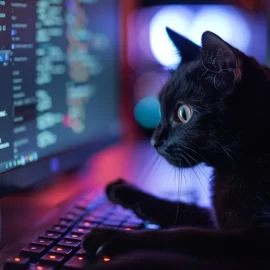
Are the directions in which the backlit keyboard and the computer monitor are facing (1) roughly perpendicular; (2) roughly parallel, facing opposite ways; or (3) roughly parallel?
roughly parallel

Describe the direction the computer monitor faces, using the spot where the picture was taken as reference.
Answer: facing the viewer and to the right of the viewer

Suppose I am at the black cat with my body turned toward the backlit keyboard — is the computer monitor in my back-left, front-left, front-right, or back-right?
front-right

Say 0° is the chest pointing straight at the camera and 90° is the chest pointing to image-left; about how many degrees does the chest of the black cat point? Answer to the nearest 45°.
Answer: approximately 90°

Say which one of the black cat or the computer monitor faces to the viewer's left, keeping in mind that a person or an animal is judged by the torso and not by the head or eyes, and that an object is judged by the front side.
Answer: the black cat

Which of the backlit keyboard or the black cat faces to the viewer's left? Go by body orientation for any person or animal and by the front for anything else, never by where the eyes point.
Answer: the black cat

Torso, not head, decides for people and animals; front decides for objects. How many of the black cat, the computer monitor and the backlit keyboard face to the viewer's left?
1
